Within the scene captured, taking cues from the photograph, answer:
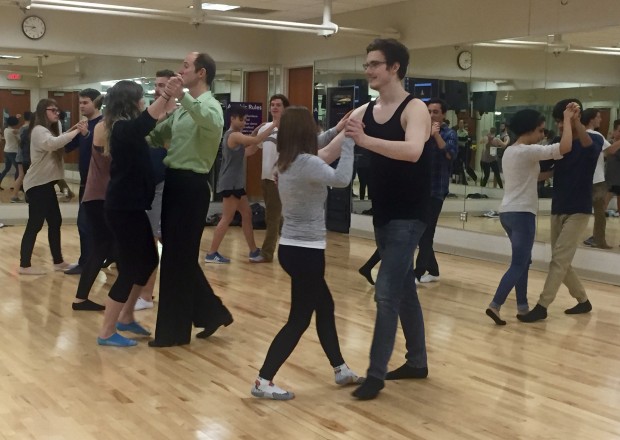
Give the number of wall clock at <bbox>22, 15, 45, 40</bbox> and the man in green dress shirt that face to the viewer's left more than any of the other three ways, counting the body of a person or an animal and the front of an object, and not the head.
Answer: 1

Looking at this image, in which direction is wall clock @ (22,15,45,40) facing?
toward the camera

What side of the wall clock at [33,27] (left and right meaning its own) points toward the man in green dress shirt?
front

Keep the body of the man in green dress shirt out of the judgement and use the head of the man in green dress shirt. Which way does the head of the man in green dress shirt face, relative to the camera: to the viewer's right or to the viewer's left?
to the viewer's left

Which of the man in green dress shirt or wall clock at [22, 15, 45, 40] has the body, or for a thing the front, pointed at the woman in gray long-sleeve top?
the wall clock

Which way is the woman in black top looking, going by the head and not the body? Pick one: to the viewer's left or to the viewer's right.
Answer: to the viewer's right

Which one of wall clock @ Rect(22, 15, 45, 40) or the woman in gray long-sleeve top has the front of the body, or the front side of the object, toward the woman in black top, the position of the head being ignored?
the wall clock

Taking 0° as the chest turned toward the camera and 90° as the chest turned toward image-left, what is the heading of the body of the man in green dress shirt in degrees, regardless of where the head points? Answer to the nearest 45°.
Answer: approximately 90°

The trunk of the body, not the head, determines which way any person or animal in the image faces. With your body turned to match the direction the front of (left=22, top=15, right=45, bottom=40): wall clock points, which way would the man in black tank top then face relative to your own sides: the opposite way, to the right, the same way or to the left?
to the right

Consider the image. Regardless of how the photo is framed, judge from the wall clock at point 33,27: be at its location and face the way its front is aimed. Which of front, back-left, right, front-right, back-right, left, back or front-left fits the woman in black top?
front

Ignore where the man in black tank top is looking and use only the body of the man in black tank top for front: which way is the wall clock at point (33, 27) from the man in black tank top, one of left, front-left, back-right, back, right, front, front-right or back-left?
right

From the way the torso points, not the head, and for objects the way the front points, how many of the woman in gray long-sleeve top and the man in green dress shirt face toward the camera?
0

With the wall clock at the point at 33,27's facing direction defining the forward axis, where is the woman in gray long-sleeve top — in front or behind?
in front

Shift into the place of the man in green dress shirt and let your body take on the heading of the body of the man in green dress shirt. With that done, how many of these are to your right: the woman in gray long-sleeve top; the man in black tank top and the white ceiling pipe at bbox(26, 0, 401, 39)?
1
